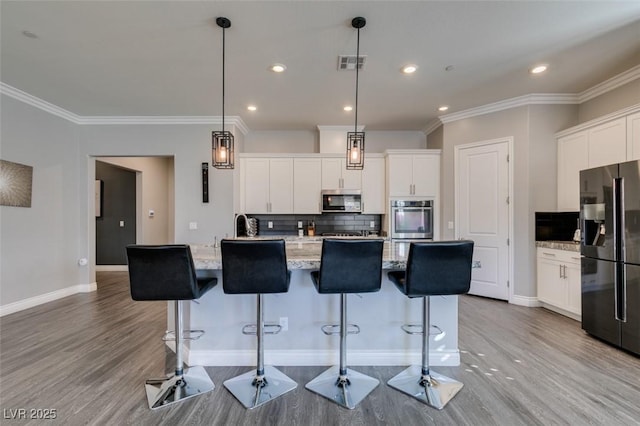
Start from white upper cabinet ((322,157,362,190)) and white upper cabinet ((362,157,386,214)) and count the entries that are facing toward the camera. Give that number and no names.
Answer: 2

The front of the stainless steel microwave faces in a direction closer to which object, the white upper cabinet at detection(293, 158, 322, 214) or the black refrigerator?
the black refrigerator

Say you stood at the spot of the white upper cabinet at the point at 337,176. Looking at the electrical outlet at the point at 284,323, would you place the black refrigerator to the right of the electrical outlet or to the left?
left

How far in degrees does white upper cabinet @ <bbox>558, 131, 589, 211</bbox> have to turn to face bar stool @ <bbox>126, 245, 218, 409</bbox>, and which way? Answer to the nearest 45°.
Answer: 0° — it already faces it

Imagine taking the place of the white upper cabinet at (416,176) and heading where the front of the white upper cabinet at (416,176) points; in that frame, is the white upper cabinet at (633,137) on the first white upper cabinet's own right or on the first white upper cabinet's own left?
on the first white upper cabinet's own left

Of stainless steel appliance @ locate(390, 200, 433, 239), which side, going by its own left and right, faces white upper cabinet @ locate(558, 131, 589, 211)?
left

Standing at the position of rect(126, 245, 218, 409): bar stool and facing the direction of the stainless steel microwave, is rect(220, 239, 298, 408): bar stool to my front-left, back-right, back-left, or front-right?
front-right

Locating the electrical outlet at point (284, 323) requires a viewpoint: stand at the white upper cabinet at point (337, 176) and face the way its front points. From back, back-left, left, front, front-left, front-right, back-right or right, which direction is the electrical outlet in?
front

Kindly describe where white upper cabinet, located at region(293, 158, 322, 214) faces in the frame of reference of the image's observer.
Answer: facing the viewer

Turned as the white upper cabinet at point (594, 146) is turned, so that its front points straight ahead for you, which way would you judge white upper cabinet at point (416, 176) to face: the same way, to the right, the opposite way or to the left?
to the left

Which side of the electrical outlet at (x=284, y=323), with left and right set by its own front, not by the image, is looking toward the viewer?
front

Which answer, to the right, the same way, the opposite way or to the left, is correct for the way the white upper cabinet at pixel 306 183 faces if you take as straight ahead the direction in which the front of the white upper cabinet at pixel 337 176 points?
the same way

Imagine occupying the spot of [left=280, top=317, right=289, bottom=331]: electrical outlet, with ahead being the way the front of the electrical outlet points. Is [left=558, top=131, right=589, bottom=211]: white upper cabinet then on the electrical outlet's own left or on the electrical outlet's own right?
on the electrical outlet's own left

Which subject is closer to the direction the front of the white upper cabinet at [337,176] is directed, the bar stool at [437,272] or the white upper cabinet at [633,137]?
the bar stool

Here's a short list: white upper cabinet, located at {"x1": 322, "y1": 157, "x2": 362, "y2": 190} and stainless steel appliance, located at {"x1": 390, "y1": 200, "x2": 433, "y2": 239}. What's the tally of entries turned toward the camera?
2

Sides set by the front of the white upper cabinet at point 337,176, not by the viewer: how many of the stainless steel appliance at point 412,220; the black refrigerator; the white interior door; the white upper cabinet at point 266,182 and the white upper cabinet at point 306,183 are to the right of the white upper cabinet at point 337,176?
2

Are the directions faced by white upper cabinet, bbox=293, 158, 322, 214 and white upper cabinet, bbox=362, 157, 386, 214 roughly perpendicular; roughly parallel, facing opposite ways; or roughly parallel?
roughly parallel

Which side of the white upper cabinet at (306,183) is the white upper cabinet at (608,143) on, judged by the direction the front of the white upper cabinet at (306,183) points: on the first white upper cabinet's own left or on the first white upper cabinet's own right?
on the first white upper cabinet's own left

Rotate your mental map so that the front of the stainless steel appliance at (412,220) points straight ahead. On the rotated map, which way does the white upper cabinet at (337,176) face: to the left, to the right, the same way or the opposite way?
the same way

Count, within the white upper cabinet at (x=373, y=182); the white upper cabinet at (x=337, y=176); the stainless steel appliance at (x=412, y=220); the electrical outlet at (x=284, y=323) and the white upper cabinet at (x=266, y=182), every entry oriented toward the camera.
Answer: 5

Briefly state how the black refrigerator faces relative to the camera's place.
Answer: facing the viewer and to the left of the viewer

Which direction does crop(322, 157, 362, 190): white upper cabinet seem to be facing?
toward the camera
